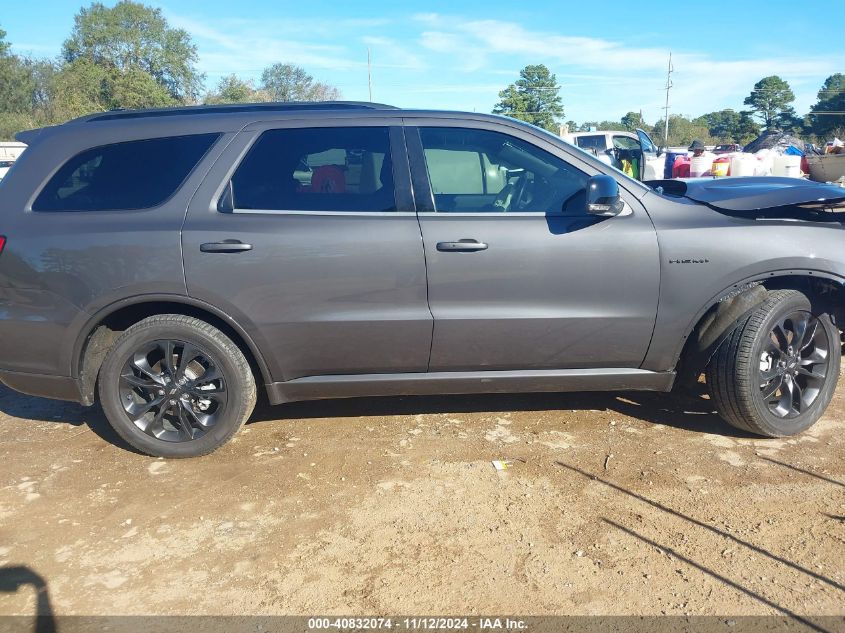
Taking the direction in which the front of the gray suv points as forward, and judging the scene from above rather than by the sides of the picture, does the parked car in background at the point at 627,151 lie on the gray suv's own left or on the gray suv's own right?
on the gray suv's own left

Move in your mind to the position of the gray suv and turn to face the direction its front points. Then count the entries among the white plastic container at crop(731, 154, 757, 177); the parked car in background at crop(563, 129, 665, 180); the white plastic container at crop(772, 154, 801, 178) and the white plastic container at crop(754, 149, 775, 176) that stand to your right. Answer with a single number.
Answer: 0

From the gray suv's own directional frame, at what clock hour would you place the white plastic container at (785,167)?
The white plastic container is roughly at 10 o'clock from the gray suv.

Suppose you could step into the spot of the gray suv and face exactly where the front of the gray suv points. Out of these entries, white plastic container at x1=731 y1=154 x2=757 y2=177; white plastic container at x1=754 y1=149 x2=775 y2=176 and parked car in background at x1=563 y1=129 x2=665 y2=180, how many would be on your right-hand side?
0

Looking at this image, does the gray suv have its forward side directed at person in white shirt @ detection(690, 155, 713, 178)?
no

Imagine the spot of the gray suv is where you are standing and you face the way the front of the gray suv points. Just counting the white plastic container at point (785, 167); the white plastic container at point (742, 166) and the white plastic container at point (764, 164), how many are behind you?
0

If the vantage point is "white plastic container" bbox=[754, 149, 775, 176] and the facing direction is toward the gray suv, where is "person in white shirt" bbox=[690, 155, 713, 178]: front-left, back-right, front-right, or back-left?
front-right

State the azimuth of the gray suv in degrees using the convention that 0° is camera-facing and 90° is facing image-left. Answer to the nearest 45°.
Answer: approximately 270°

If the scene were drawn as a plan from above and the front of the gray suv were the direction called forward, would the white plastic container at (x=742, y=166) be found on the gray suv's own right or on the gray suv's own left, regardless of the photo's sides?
on the gray suv's own left

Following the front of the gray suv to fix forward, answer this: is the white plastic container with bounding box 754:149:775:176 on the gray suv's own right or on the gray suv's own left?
on the gray suv's own left
